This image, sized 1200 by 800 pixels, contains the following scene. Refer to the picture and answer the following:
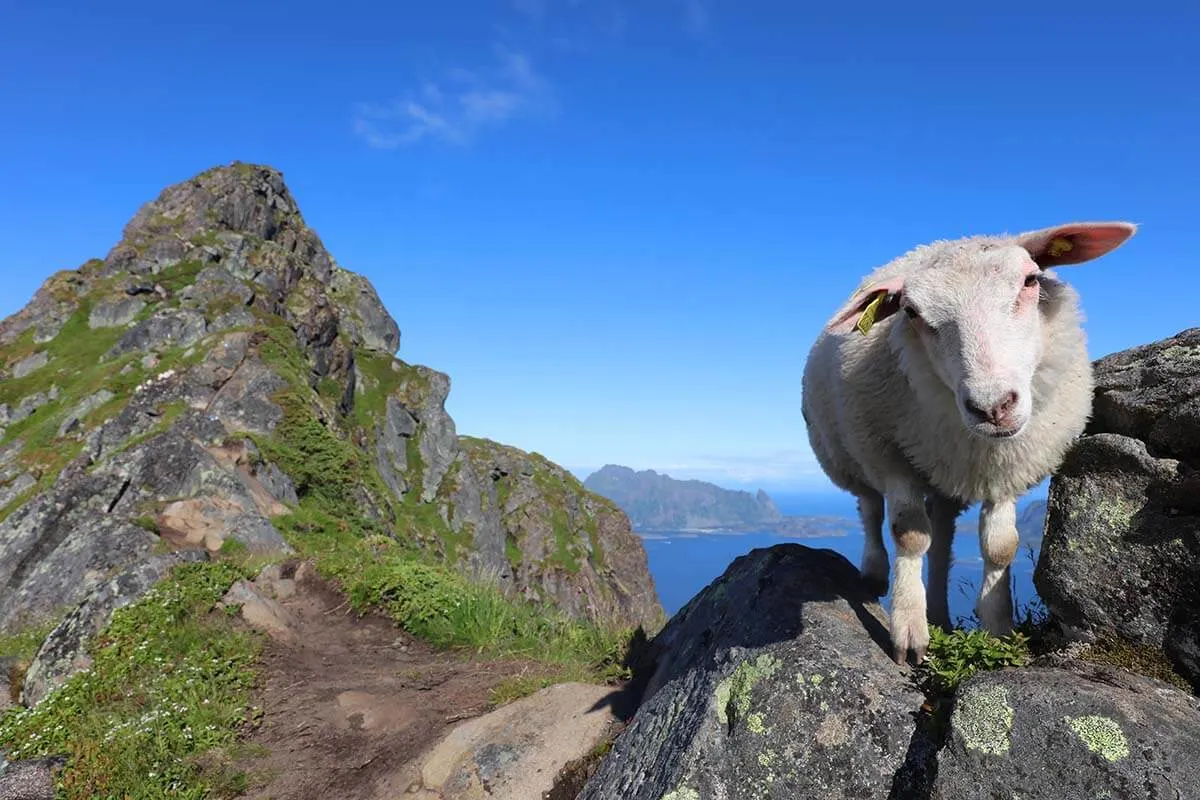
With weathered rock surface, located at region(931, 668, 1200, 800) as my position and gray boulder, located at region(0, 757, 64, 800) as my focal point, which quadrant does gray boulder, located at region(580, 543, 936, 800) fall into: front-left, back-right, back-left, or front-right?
front-right

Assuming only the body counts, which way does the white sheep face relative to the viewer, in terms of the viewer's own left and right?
facing the viewer and to the right of the viewer

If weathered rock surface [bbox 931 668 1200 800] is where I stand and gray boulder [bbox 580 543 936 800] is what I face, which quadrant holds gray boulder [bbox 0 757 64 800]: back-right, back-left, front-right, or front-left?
front-left
